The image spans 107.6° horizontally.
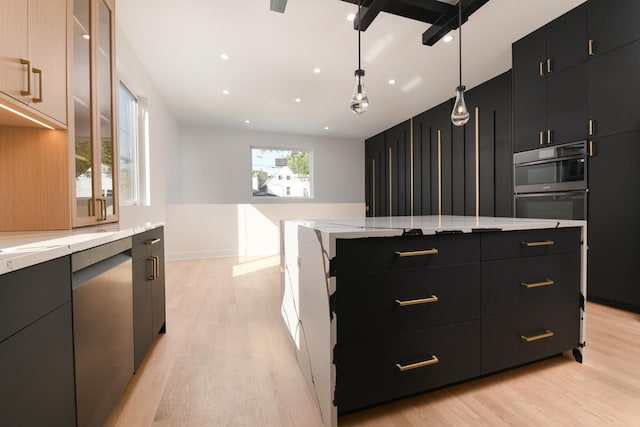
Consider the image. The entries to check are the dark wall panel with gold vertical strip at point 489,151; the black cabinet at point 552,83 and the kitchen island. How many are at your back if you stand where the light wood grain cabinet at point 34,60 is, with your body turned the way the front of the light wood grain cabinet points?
0

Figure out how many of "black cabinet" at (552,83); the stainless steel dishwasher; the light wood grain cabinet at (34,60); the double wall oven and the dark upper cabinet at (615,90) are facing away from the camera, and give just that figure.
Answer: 0

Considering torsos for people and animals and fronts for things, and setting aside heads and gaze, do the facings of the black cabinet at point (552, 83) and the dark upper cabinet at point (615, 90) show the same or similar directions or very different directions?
same or similar directions

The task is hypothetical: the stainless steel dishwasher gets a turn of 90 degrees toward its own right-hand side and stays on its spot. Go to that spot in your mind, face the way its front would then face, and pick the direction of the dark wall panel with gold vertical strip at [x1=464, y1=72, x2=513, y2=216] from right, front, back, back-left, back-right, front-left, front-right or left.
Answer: back-left

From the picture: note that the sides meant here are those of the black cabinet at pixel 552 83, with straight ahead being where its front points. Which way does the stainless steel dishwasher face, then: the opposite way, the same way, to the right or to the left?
the opposite way

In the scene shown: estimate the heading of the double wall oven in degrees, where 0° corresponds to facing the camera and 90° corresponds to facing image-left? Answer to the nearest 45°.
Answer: approximately 45°

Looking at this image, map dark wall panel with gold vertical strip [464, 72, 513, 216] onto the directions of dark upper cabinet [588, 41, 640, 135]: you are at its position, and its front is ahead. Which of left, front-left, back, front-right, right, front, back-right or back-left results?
right

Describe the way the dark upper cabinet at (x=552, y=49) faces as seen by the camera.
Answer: facing the viewer and to the left of the viewer

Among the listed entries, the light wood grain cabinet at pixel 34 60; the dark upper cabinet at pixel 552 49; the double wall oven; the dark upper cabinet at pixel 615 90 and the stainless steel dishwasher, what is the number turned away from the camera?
0

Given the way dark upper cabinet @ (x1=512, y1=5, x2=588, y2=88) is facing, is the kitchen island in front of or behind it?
in front

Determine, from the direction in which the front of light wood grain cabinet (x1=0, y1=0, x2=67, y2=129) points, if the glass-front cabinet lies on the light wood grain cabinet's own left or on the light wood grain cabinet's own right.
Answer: on the light wood grain cabinet's own left

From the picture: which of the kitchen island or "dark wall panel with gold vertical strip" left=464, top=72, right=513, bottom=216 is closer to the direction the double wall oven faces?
the kitchen island

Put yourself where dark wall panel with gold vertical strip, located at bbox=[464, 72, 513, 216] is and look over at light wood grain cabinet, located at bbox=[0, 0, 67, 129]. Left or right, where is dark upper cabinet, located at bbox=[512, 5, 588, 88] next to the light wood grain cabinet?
left

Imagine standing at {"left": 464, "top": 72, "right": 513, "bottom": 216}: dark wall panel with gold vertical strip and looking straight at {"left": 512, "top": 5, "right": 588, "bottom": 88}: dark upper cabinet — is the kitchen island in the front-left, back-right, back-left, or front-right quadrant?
front-right

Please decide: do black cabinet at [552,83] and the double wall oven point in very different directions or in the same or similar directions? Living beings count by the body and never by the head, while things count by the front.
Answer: same or similar directions

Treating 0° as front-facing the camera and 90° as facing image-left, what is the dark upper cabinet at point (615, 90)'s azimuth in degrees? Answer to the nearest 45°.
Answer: approximately 45°

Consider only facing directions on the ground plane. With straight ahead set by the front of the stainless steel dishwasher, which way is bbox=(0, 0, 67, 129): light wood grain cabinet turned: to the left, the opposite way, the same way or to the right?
the same way

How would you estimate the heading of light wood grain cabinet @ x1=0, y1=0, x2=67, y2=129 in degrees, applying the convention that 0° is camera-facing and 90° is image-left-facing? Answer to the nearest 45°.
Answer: approximately 315°

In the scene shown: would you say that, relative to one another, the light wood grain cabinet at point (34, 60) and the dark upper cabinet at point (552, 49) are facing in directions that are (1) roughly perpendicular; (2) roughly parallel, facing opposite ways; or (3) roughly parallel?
roughly parallel, facing opposite ways
